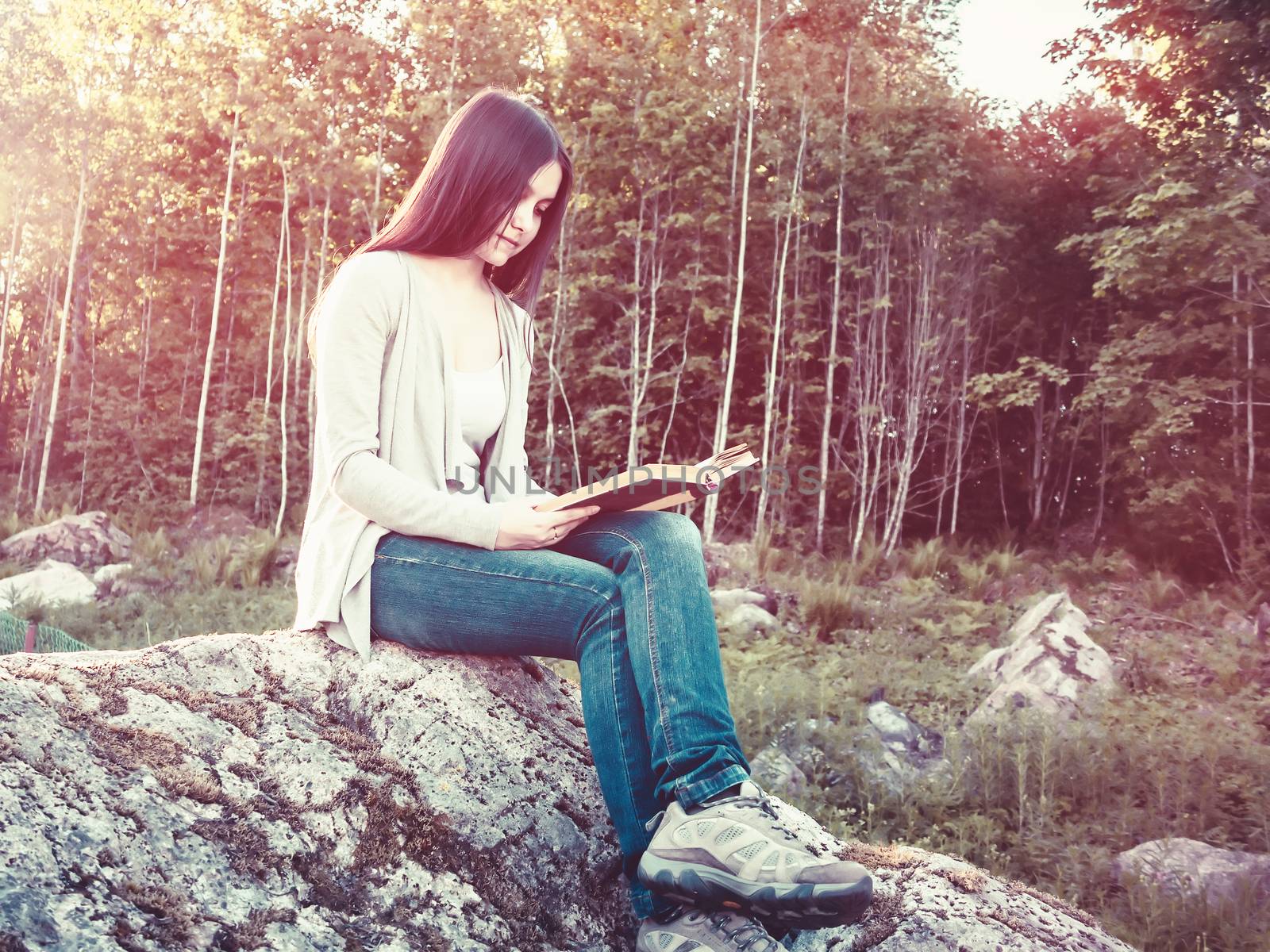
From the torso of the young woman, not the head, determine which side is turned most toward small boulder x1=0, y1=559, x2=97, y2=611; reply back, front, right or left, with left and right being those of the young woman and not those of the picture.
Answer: back

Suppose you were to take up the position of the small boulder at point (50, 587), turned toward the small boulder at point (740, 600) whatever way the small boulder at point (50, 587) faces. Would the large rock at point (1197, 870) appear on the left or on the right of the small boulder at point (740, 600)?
right

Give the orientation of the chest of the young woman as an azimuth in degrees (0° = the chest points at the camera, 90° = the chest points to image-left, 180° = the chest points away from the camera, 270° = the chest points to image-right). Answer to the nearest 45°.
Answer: approximately 315°

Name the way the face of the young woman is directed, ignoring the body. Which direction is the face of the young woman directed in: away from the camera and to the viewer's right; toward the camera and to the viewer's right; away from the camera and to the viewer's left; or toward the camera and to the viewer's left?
toward the camera and to the viewer's right

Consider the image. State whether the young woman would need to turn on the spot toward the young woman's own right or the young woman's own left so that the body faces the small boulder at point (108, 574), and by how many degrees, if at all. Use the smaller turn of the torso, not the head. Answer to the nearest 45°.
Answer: approximately 180°

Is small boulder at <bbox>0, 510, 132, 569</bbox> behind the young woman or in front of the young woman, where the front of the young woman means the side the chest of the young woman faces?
behind

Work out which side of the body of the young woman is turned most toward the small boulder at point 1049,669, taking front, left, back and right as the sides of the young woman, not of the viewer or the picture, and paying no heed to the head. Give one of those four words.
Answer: left

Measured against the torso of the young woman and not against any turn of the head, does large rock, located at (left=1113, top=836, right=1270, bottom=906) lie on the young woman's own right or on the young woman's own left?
on the young woman's own left
